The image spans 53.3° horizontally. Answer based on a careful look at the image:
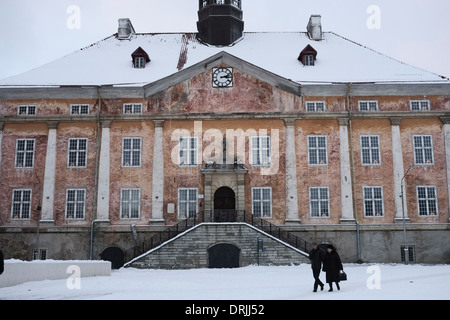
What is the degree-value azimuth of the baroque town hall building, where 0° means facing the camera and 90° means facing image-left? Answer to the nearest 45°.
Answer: approximately 0°

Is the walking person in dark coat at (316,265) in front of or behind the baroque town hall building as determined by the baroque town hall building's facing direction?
in front

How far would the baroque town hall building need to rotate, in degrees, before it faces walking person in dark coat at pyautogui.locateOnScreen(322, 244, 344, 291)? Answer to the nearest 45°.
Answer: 0° — it already faces them

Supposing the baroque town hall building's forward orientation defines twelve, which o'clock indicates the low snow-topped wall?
The low snow-topped wall is roughly at 1 o'clock from the baroque town hall building.
